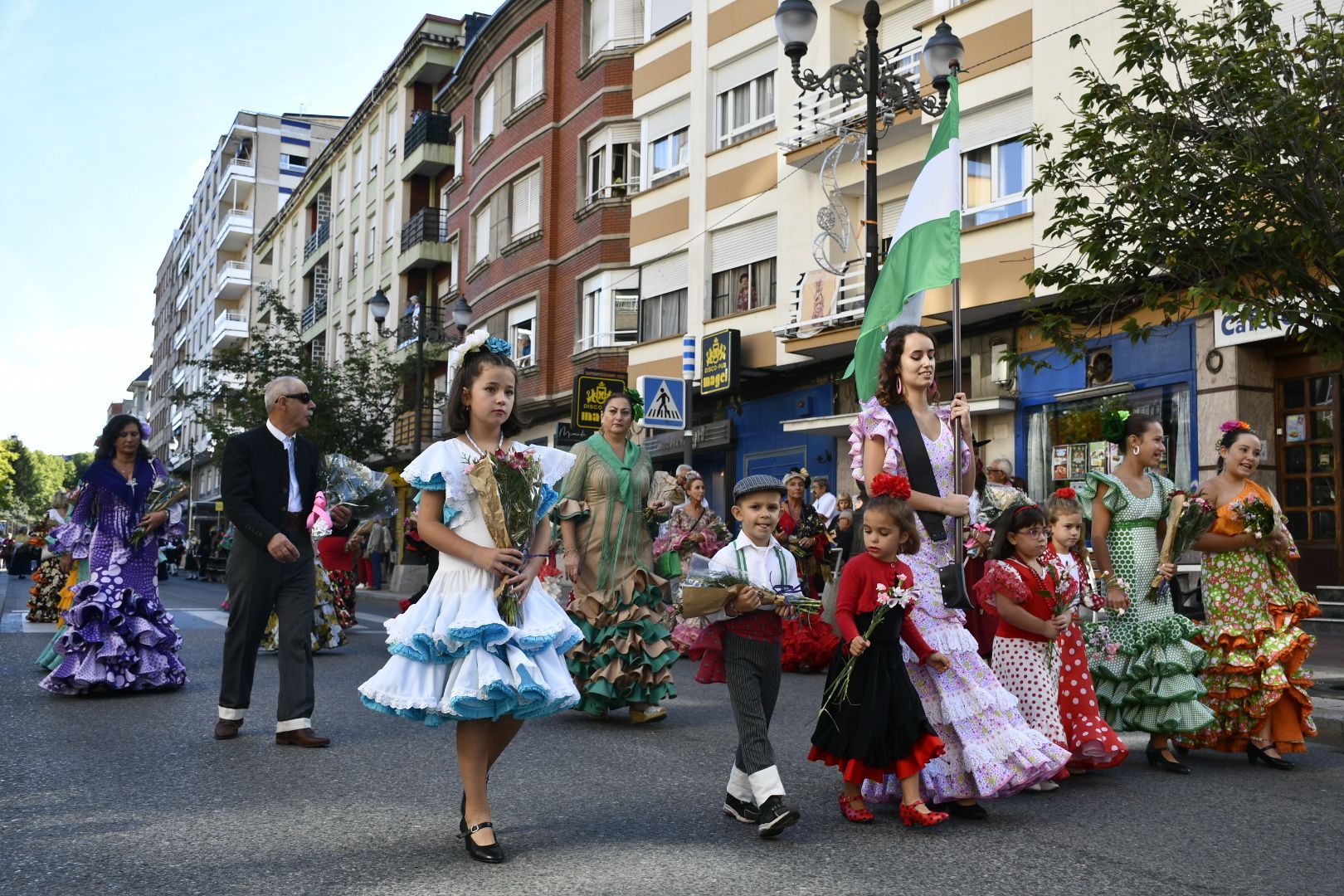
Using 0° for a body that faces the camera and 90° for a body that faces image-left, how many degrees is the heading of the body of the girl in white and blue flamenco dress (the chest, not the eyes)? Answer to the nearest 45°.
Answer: approximately 315°

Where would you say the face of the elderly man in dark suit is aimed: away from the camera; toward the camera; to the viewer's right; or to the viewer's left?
to the viewer's right

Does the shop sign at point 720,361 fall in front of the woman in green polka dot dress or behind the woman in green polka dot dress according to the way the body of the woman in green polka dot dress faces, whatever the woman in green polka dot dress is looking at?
behind

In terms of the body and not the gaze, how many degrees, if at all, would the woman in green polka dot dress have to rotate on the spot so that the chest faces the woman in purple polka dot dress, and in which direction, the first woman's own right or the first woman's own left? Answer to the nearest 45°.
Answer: approximately 135° to the first woman's own right

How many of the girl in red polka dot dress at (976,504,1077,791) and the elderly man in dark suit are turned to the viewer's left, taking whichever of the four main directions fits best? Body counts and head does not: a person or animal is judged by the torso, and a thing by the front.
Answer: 0

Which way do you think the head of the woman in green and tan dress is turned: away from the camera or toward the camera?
toward the camera

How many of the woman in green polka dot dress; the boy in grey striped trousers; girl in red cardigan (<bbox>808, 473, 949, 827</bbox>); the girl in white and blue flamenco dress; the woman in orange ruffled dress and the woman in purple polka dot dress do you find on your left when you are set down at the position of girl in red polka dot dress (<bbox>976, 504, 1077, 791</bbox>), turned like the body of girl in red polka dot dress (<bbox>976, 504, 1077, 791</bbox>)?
2

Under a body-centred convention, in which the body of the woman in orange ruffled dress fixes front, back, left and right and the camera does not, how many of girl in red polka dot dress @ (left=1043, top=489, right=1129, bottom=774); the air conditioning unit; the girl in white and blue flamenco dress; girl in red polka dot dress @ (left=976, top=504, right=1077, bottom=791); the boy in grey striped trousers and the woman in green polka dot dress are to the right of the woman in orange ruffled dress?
5

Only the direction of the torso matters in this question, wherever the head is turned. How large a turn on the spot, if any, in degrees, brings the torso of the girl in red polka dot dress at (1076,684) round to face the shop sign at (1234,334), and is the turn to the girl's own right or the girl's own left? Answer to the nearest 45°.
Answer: approximately 135° to the girl's own left

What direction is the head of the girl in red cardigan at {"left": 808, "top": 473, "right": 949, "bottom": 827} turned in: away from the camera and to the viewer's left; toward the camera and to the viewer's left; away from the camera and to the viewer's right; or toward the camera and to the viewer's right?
toward the camera and to the viewer's left

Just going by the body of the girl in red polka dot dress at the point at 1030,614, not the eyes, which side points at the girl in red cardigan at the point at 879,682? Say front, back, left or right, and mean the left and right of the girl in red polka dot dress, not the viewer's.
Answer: right

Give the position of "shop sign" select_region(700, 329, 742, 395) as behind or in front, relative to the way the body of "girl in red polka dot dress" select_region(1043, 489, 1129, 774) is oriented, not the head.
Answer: behind
